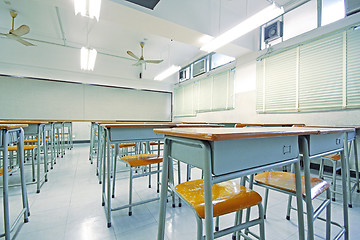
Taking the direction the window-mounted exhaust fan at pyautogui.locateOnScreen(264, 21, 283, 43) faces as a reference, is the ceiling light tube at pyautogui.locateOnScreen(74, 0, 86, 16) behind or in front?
in front

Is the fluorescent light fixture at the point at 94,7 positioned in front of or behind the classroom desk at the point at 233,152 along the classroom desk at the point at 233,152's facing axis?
behind

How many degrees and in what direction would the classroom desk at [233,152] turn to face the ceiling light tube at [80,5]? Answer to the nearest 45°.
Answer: approximately 135° to its right

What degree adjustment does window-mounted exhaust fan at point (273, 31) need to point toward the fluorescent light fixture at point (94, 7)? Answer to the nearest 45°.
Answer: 0° — it already faces it

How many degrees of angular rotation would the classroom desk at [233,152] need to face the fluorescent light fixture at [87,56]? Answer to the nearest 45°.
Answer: approximately 180°

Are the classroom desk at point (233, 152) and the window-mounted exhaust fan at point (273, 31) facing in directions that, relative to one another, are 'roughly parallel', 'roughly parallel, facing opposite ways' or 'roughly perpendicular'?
roughly perpendicular

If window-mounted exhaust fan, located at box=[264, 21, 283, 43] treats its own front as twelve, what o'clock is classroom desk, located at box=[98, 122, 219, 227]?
The classroom desk is roughly at 11 o'clock from the window-mounted exhaust fan.

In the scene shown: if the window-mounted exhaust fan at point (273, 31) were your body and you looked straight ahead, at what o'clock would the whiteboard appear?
The whiteboard is roughly at 1 o'clock from the window-mounted exhaust fan.

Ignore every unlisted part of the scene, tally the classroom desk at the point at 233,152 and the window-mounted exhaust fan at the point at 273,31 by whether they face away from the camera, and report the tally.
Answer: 0

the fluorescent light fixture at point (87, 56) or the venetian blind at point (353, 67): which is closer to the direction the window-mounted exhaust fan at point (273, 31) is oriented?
the fluorescent light fixture

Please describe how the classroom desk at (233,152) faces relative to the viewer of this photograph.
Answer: facing the viewer and to the right of the viewer

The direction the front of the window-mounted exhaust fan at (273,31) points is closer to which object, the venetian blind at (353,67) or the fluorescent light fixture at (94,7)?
the fluorescent light fixture

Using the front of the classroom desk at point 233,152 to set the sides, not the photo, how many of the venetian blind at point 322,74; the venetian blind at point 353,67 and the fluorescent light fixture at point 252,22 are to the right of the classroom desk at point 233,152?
0

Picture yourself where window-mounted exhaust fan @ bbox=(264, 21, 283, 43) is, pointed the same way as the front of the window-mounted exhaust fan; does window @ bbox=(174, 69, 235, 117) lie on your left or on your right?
on your right
